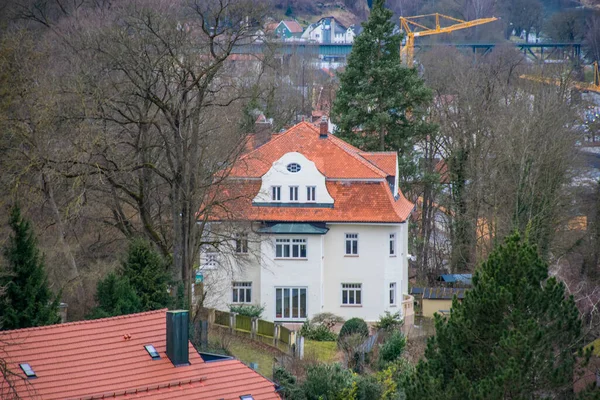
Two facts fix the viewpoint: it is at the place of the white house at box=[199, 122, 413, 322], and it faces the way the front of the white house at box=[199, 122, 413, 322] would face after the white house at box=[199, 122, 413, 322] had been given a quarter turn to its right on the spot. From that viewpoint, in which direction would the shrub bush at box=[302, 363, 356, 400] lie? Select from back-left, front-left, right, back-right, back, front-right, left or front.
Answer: left

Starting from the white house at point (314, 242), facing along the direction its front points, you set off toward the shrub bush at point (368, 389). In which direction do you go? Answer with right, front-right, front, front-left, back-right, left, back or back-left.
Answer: front

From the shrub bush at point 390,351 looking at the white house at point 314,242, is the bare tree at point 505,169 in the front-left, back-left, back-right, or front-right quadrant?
front-right

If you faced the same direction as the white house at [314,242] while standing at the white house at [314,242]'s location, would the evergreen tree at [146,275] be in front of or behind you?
in front

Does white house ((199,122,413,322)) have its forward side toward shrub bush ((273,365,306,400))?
yes

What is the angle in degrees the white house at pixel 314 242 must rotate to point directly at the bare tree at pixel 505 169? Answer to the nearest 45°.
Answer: approximately 135° to its left

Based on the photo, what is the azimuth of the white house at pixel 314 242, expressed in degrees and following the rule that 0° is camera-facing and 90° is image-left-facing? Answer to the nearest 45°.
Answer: approximately 0°
